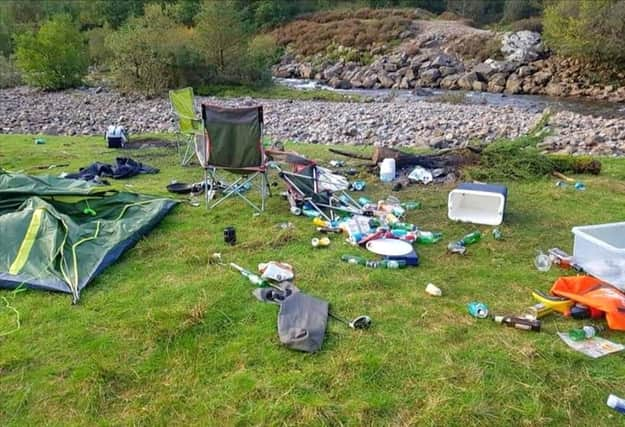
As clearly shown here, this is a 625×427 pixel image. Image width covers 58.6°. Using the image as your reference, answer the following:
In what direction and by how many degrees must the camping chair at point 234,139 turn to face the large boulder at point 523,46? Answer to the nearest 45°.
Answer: approximately 45° to its right

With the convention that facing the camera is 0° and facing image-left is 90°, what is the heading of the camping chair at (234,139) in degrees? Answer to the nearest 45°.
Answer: approximately 180°

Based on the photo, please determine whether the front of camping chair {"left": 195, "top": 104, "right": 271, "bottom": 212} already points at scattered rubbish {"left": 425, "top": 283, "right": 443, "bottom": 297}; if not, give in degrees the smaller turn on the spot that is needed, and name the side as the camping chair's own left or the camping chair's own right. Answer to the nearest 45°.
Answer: approximately 135° to the camping chair's own right

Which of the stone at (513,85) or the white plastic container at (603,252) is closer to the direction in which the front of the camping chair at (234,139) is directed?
the stone

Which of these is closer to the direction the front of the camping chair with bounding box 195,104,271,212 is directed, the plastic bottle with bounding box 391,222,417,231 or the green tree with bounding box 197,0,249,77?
the green tree

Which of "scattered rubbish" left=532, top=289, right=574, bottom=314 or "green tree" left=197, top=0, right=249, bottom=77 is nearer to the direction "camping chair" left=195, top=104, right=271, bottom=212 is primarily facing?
the green tree

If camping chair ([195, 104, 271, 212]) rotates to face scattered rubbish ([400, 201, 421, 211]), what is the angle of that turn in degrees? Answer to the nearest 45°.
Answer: approximately 90° to its right
